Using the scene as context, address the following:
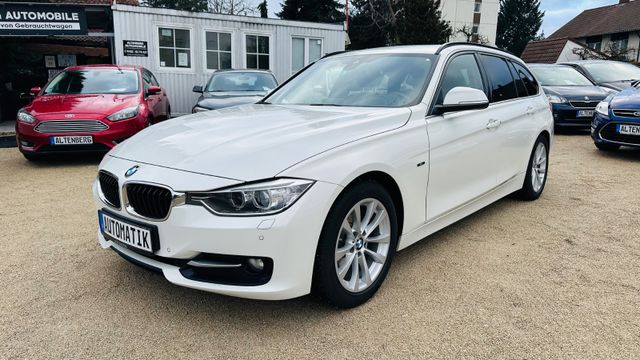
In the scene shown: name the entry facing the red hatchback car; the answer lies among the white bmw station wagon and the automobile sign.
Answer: the automobile sign

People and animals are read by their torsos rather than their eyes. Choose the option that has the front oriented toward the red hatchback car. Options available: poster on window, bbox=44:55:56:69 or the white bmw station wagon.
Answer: the poster on window

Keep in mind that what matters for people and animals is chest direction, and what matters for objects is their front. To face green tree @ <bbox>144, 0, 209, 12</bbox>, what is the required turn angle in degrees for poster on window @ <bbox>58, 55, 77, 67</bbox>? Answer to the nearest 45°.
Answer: approximately 180°

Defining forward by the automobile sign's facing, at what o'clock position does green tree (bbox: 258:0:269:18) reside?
The green tree is roughly at 7 o'clock from the automobile sign.

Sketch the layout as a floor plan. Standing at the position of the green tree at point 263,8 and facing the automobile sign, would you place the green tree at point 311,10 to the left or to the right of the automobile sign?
left

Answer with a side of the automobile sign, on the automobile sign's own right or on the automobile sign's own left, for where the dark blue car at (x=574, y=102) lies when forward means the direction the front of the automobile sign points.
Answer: on the automobile sign's own left

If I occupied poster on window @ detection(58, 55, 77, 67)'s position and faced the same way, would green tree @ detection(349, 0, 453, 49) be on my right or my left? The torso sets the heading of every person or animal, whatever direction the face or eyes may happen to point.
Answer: on my left

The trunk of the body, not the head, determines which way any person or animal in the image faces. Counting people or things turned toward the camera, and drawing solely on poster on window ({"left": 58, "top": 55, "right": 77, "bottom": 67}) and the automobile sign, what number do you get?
2
